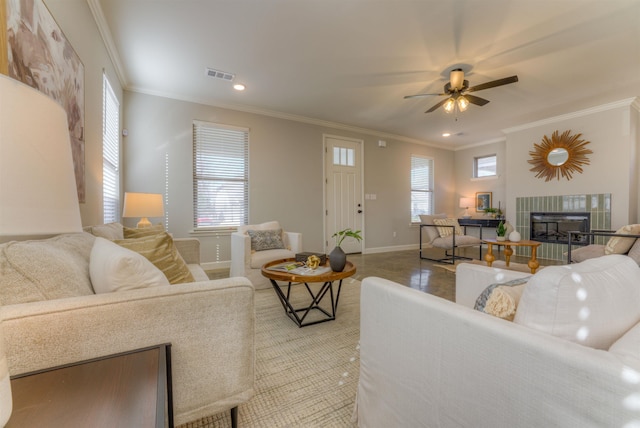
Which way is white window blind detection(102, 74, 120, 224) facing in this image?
to the viewer's right

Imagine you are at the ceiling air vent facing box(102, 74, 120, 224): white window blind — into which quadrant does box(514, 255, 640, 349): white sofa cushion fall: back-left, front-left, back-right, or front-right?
back-left

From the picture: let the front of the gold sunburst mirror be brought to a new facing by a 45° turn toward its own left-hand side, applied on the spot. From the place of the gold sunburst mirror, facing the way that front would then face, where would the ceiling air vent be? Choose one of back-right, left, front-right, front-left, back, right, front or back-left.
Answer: front-right

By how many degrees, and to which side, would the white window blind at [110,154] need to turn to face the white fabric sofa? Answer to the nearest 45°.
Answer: approximately 90° to its right

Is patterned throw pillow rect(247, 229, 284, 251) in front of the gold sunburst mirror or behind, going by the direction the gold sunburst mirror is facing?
in front

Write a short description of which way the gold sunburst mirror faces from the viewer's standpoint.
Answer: facing the viewer and to the left of the viewer

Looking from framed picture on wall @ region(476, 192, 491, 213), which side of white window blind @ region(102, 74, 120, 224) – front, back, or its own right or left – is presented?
front

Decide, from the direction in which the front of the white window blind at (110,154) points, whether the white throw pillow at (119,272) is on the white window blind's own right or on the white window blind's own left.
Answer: on the white window blind's own right

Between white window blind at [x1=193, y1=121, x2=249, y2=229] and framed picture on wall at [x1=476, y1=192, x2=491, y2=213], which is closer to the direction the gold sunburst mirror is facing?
the white window blind

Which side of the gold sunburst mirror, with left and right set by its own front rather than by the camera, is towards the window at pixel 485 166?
right

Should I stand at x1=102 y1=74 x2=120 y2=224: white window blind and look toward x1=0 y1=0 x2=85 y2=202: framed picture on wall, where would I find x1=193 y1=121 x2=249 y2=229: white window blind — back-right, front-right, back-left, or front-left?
back-left

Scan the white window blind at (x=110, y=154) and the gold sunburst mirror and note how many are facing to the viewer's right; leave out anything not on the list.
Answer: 1

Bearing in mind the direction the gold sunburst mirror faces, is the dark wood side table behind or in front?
in front
